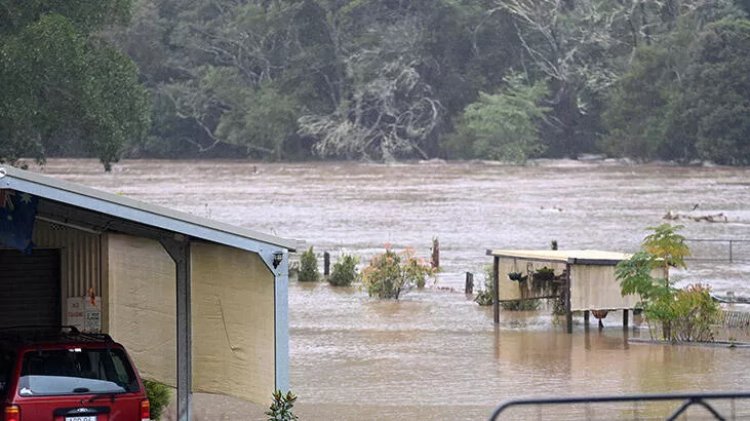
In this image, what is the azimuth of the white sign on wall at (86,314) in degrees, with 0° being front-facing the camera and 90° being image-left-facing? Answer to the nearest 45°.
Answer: approximately 0°

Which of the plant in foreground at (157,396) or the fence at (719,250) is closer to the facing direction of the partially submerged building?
the plant in foreground

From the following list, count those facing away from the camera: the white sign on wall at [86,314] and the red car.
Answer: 1

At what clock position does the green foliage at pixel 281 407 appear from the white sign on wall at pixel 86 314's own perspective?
The green foliage is roughly at 11 o'clock from the white sign on wall.

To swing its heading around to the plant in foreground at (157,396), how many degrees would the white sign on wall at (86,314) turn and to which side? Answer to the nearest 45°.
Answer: approximately 45° to its left

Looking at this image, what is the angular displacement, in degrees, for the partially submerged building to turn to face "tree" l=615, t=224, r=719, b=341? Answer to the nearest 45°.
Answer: approximately 90° to its left

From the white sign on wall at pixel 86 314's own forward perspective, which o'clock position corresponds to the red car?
The red car is roughly at 12 o'clock from the white sign on wall.

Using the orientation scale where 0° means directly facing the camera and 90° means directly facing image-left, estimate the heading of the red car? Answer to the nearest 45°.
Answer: approximately 180°

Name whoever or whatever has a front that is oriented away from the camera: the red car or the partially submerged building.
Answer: the red car

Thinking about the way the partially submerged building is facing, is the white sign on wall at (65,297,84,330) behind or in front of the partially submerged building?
in front

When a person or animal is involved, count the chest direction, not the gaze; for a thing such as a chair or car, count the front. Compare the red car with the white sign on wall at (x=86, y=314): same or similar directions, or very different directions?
very different directions

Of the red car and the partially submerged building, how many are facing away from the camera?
1

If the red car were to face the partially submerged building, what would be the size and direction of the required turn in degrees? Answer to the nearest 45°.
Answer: approximately 45° to its right
